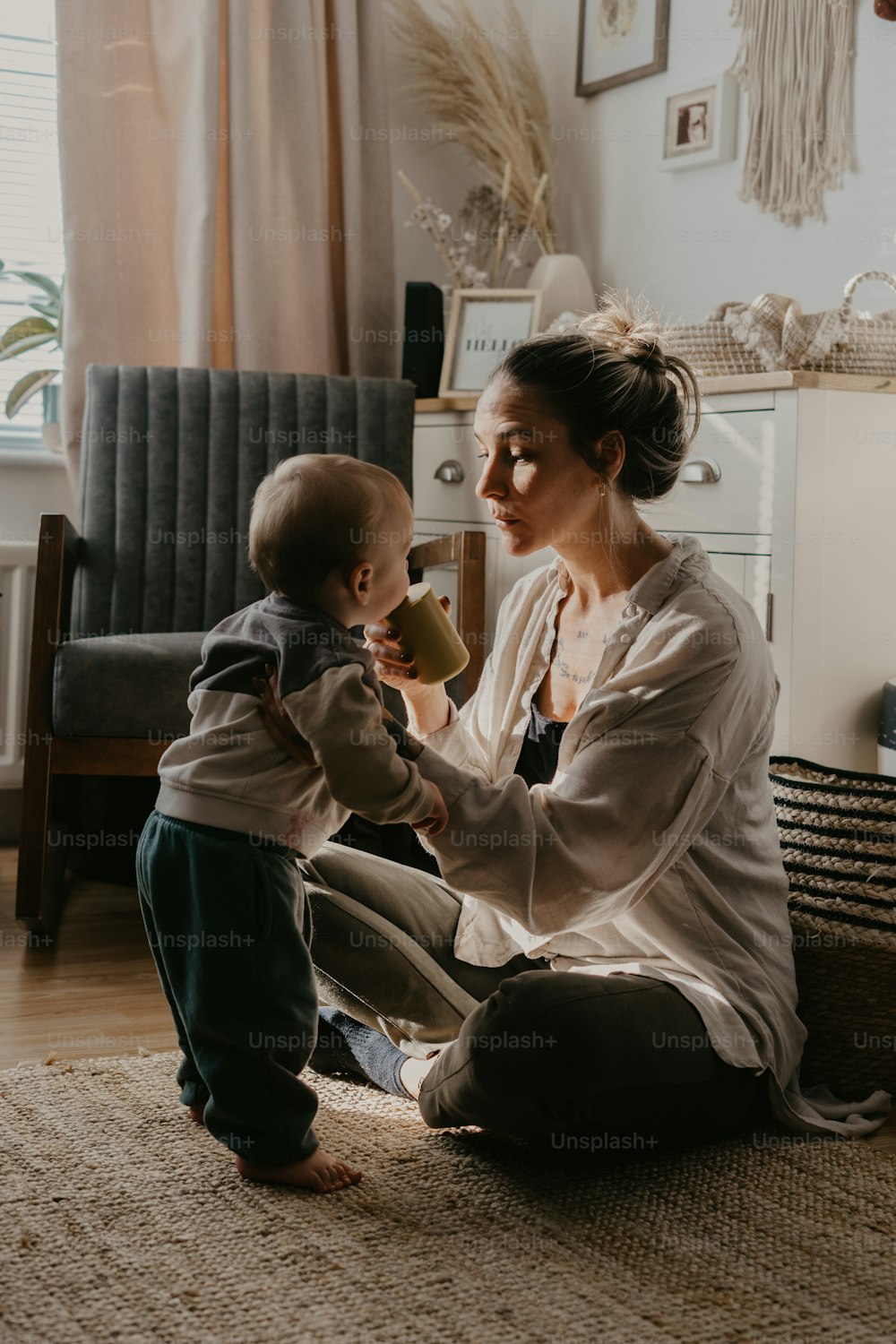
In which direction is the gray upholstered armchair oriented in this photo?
toward the camera

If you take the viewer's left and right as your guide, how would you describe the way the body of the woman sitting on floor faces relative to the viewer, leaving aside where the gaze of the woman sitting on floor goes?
facing the viewer and to the left of the viewer

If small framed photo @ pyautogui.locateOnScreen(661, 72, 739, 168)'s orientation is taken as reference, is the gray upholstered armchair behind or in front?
in front

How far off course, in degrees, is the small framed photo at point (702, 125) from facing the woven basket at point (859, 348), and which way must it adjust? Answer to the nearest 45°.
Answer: approximately 45° to its left

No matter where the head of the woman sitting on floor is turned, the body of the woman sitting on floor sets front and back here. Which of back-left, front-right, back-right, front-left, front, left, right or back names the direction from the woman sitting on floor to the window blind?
right

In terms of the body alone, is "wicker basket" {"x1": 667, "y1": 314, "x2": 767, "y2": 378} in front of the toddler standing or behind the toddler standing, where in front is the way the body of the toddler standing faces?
in front

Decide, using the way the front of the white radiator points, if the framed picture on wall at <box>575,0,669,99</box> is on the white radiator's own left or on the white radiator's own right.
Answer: on the white radiator's own left

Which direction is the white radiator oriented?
toward the camera

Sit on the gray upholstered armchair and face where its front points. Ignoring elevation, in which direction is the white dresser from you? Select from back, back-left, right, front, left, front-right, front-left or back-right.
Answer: front-left

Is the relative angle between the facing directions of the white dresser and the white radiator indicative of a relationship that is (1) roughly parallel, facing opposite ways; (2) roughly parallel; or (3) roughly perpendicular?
roughly perpendicular
